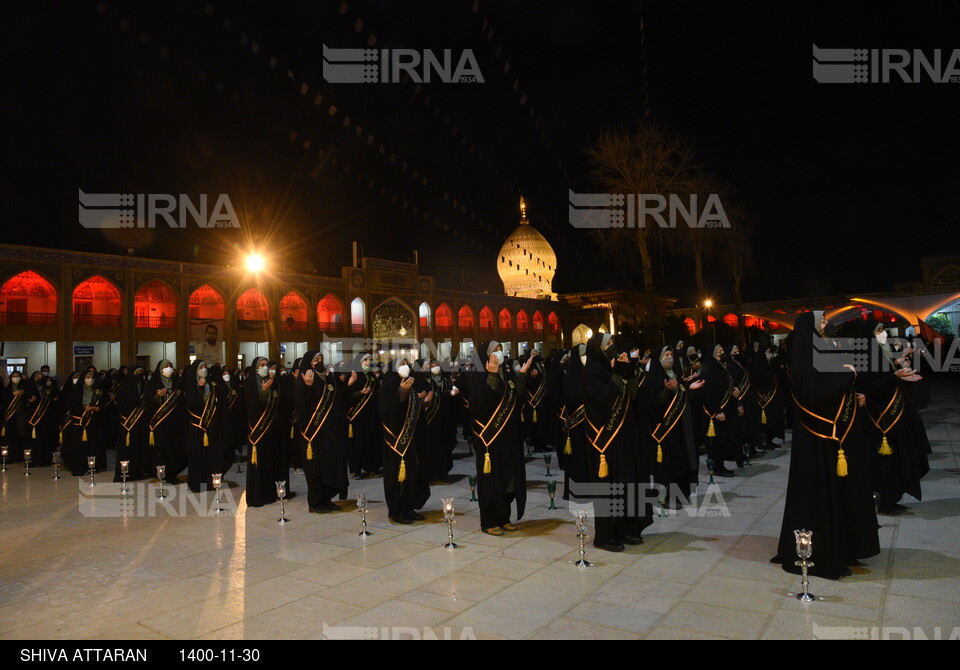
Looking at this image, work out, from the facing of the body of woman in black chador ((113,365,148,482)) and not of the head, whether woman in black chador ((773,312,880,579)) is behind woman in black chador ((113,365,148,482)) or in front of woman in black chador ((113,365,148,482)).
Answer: in front

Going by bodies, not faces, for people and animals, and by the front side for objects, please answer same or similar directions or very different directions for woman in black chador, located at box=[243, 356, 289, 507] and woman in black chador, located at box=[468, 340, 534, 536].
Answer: same or similar directions

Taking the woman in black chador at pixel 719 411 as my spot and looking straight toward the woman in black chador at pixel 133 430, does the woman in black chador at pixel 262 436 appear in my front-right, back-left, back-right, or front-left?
front-left

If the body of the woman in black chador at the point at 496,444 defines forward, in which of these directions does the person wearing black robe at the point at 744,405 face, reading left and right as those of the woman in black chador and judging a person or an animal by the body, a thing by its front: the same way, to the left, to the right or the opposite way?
the same way

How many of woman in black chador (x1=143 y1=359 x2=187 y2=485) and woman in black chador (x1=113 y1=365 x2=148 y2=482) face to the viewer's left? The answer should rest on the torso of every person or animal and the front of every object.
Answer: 0

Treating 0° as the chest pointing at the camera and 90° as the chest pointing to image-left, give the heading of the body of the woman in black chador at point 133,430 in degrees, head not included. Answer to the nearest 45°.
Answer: approximately 315°

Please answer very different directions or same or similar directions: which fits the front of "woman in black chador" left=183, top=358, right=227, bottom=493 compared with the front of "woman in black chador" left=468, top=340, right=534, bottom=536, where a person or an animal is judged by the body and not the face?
same or similar directions

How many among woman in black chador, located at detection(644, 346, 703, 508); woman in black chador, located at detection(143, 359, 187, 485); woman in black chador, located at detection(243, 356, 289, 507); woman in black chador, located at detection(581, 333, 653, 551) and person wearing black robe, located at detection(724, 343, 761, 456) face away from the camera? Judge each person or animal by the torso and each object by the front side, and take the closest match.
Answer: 0

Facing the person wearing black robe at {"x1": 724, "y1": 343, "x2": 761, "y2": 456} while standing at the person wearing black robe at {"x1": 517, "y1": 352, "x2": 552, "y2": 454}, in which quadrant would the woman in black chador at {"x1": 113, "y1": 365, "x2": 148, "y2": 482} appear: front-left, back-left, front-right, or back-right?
back-right

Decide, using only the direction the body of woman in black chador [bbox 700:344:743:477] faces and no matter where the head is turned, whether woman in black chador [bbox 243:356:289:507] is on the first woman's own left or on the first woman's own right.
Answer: on the first woman's own right

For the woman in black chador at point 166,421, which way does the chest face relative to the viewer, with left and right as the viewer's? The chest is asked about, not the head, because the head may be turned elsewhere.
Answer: facing the viewer and to the right of the viewer

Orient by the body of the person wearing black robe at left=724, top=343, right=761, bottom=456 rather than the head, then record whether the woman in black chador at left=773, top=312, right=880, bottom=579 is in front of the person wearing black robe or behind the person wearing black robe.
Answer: in front
